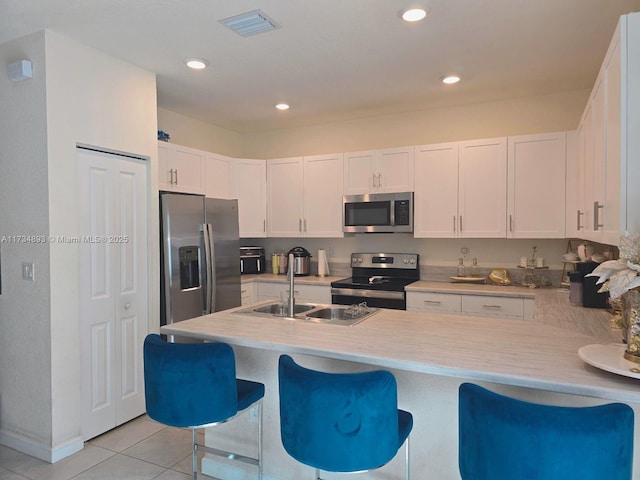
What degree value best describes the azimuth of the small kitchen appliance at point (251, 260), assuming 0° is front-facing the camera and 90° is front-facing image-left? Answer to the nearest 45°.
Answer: approximately 0°

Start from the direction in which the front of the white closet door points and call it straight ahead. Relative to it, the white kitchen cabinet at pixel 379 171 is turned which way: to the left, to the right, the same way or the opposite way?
to the right

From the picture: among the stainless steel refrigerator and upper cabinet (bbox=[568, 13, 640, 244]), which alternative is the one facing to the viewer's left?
the upper cabinet

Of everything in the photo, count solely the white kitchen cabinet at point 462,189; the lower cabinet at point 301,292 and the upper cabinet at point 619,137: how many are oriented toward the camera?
2

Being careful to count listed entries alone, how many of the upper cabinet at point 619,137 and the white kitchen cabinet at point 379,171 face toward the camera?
1

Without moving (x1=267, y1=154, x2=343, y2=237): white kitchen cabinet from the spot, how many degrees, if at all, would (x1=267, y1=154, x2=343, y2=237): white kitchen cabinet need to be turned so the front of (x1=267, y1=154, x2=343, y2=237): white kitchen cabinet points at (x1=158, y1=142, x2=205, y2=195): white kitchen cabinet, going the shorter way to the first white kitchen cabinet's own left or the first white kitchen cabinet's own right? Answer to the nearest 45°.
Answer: approximately 45° to the first white kitchen cabinet's own right

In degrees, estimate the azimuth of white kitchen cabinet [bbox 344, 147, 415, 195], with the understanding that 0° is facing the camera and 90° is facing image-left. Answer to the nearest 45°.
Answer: approximately 0°

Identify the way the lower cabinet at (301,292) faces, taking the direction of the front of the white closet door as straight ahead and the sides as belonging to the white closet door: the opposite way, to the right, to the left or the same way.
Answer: to the right

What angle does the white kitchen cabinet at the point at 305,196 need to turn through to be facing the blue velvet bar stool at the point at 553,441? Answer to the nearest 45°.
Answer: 0° — it already faces it

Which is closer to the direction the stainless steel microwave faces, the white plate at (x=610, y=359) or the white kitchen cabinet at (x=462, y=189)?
the white plate
